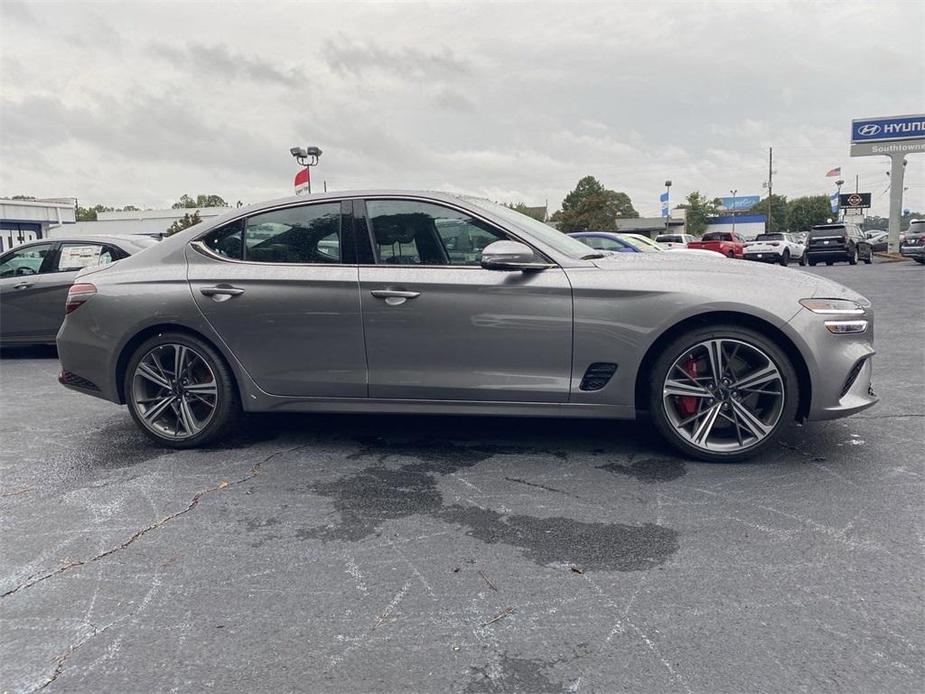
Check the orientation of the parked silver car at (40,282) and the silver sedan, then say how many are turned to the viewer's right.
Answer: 1

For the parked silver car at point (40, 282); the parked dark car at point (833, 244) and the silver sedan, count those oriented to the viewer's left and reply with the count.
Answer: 1

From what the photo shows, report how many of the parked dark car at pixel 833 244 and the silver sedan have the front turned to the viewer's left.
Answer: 0

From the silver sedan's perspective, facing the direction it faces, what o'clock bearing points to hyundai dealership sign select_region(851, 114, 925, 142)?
The hyundai dealership sign is roughly at 10 o'clock from the silver sedan.

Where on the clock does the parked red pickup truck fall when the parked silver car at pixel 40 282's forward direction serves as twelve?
The parked red pickup truck is roughly at 5 o'clock from the parked silver car.

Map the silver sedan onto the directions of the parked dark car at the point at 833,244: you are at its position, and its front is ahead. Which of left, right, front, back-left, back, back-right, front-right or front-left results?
back-right

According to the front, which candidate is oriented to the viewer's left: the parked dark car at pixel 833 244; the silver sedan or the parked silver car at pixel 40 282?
the parked silver car

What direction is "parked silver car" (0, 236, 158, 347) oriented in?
to the viewer's left

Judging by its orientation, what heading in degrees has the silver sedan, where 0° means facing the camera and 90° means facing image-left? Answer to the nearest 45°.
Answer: approximately 270°

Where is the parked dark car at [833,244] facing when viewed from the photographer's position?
facing away from the viewer and to the right of the viewer

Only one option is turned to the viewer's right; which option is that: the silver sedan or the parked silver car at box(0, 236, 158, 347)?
the silver sedan

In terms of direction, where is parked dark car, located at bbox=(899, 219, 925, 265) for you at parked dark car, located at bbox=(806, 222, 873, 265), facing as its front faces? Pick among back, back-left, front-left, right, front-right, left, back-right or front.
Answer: right

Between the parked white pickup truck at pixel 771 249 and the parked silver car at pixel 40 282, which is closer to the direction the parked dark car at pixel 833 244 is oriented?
the parked white pickup truck
